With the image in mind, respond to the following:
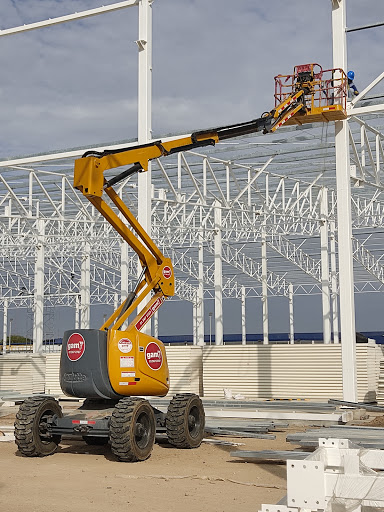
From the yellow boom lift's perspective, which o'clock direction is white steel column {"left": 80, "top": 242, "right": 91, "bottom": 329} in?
The white steel column is roughly at 10 o'clock from the yellow boom lift.

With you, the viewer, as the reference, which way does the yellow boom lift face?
facing away from the viewer and to the right of the viewer

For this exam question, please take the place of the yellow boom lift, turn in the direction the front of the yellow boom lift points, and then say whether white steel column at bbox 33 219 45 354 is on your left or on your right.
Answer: on your left
